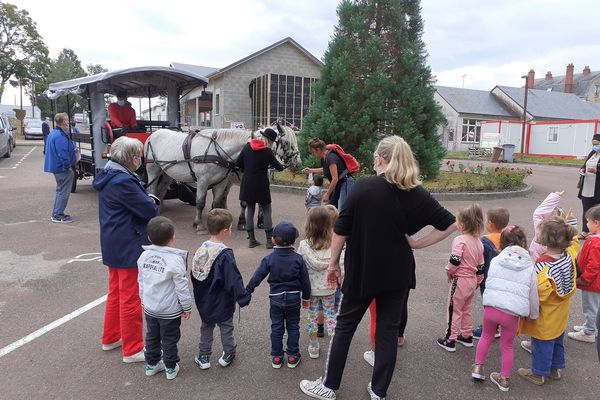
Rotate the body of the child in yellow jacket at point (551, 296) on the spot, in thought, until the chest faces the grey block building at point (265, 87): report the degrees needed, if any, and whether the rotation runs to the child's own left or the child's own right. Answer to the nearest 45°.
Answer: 0° — they already face it

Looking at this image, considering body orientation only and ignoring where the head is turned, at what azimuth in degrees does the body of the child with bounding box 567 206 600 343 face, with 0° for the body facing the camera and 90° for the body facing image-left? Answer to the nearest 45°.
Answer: approximately 90°

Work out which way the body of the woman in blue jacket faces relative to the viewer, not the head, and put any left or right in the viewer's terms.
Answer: facing away from the viewer and to the right of the viewer

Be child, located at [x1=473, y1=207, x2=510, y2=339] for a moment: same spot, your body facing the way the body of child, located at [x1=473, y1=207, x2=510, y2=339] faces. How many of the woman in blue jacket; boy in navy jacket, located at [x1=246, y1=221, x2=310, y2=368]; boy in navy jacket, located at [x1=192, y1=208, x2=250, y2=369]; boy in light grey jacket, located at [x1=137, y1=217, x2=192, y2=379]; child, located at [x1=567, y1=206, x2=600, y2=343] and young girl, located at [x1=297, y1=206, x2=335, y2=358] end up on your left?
5

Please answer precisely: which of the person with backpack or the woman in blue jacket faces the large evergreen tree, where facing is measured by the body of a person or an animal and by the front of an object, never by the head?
the woman in blue jacket

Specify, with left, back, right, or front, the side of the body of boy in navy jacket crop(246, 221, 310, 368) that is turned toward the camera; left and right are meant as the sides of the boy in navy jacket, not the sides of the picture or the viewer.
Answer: back

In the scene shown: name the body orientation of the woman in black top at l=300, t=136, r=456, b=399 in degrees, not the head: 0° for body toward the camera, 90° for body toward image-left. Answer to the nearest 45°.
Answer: approximately 135°

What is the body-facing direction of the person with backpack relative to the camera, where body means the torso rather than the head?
to the viewer's left
